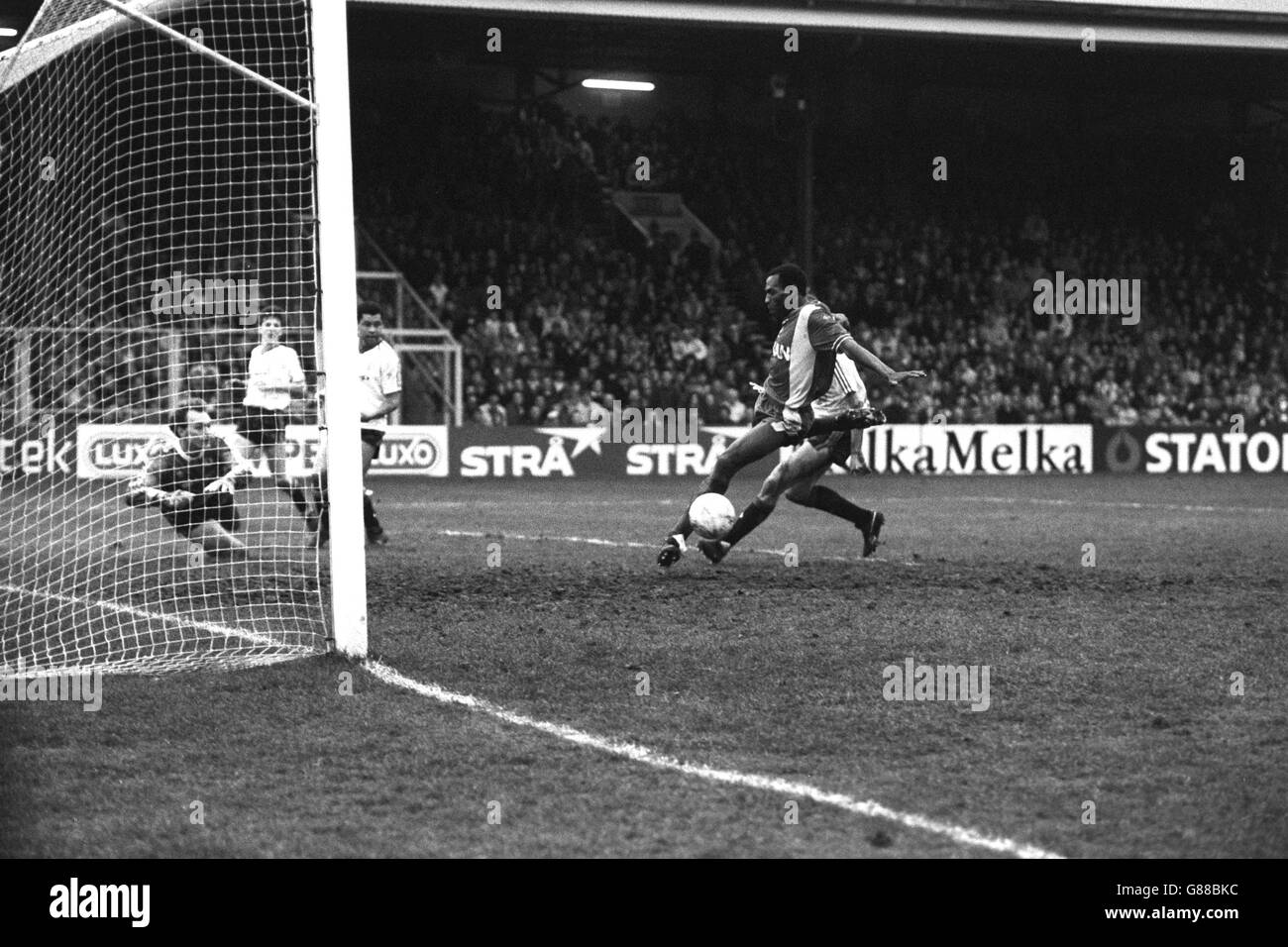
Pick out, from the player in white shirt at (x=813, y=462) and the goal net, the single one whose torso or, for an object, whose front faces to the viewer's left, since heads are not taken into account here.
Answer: the player in white shirt

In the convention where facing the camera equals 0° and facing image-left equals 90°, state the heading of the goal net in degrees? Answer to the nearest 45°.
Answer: approximately 225°

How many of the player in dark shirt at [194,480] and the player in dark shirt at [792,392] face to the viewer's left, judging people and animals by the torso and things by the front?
1

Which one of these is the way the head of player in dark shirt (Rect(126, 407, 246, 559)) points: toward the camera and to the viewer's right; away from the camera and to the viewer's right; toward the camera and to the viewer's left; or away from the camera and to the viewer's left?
toward the camera and to the viewer's right

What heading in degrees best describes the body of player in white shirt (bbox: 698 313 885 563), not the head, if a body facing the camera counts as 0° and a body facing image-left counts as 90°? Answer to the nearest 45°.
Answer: approximately 90°

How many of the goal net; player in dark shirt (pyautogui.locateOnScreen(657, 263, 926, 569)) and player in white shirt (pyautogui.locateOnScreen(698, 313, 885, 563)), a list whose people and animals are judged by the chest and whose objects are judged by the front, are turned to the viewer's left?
2

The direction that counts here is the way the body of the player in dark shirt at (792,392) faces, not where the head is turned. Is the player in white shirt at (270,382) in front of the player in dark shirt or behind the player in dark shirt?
in front

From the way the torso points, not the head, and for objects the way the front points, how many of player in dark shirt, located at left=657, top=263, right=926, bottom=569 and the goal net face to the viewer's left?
1

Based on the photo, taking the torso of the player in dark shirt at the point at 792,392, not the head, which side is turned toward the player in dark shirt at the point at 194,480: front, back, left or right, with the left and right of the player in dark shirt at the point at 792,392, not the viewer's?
front

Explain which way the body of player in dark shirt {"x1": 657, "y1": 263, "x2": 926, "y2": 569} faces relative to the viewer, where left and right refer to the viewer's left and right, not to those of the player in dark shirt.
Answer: facing to the left of the viewer

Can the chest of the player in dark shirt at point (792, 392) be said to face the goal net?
yes
